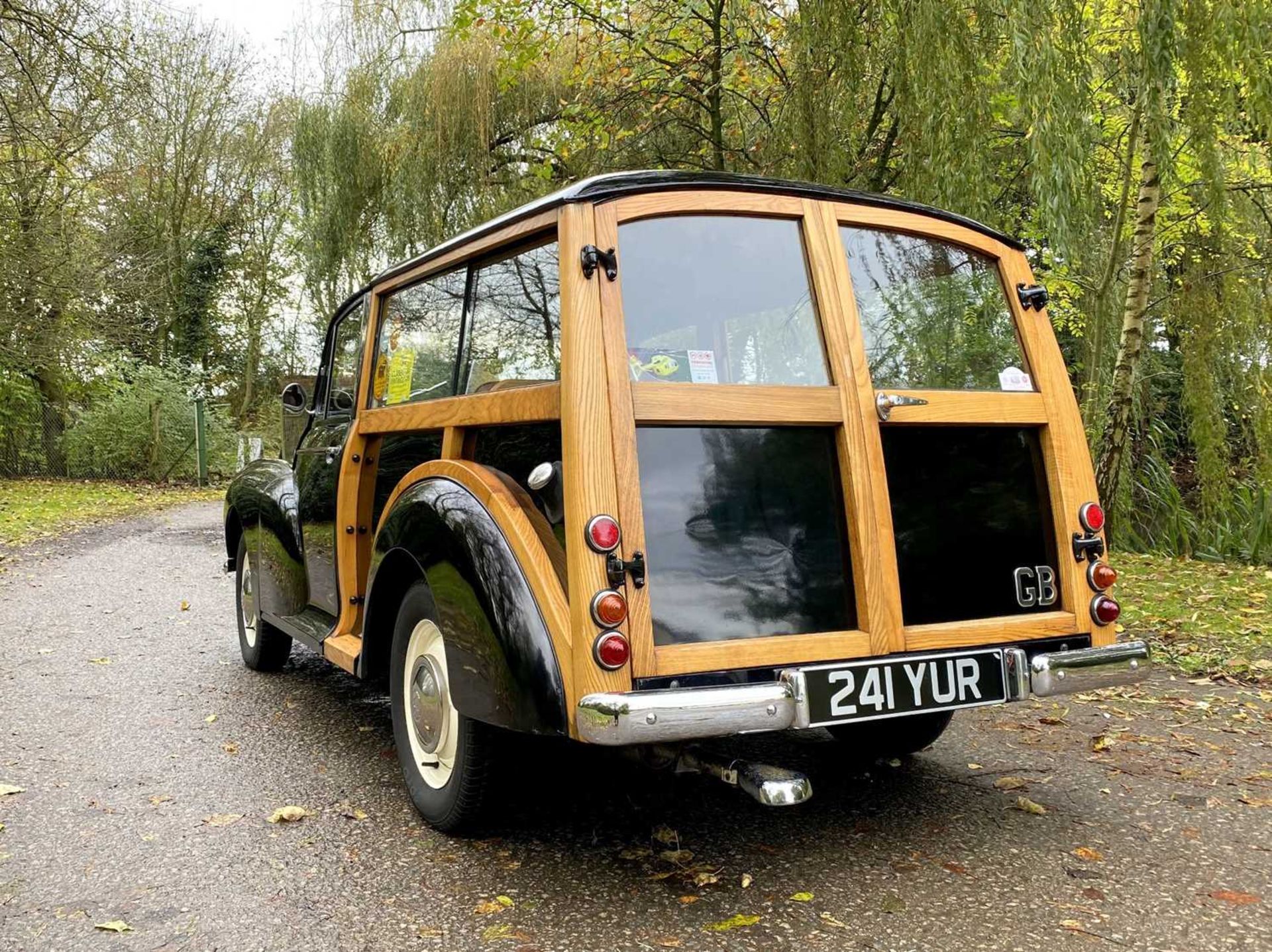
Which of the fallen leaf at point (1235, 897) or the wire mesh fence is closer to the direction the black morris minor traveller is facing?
the wire mesh fence

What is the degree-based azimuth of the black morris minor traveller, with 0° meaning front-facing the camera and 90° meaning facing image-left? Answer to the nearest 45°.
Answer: approximately 135°

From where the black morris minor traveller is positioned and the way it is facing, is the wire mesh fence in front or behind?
in front
